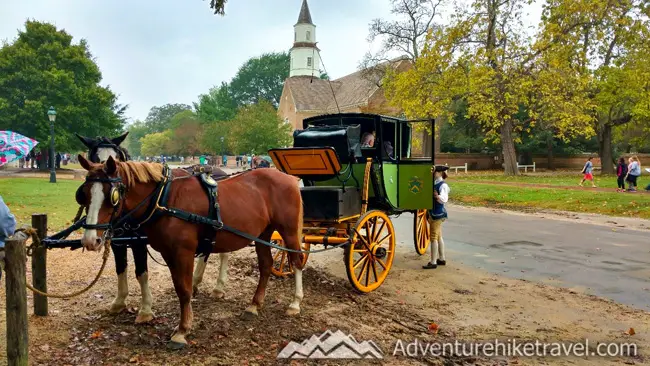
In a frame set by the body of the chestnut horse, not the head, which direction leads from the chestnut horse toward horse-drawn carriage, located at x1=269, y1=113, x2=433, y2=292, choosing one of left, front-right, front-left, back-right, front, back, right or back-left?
back

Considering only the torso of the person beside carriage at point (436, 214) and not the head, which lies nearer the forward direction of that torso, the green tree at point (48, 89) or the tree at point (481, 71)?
the green tree

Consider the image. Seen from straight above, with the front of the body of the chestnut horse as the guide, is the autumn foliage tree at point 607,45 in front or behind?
behind

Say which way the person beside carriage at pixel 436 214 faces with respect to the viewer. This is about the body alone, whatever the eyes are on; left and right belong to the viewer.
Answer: facing to the left of the viewer

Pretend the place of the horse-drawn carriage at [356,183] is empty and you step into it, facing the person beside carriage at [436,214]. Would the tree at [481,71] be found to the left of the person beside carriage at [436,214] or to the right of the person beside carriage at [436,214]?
left

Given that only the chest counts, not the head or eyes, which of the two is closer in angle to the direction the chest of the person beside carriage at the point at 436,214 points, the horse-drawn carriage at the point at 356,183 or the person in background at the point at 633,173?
the horse-drawn carriage

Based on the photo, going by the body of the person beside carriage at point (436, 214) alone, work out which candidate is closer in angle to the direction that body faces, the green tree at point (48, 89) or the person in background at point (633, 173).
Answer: the green tree

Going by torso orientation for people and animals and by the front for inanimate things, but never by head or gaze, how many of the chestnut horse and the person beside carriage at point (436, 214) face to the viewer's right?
0

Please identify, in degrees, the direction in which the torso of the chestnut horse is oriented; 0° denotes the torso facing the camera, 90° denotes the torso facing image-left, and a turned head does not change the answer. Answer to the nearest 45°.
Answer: approximately 45°

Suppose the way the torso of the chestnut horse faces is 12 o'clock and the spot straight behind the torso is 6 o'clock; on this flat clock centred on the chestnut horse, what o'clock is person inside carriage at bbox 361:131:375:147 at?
The person inside carriage is roughly at 6 o'clock from the chestnut horse.

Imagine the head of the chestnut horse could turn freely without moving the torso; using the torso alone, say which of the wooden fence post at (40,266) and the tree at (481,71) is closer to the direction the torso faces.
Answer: the wooden fence post
